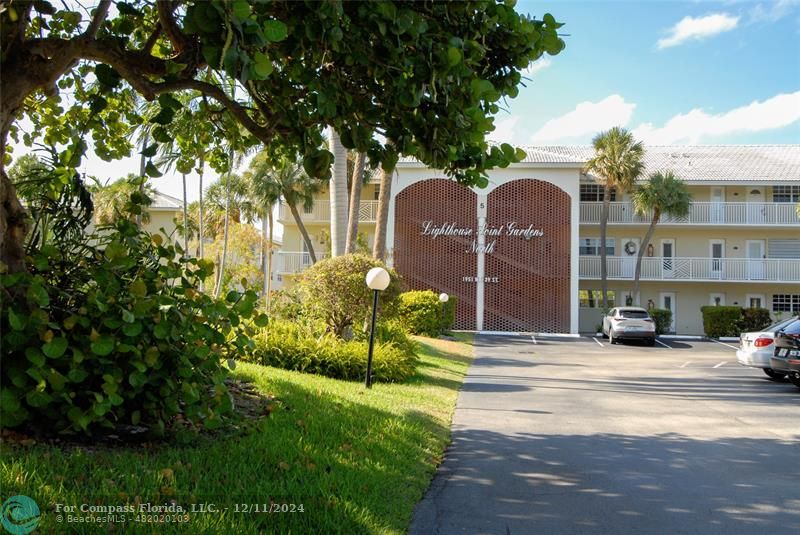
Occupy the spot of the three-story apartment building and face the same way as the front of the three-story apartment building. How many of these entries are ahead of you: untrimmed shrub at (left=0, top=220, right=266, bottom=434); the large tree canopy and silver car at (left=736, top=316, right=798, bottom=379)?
3

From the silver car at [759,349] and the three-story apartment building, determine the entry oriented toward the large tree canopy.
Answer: the three-story apartment building

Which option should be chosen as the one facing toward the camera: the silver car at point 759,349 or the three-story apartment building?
the three-story apartment building

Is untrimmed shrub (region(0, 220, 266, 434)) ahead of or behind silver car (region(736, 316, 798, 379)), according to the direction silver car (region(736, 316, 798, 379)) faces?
behind

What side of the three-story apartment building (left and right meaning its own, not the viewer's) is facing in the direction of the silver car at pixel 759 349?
front

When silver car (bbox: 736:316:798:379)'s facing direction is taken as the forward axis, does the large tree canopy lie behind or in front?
behind

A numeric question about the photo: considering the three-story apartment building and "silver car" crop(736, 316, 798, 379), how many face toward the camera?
1

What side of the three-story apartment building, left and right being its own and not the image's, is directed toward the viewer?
front

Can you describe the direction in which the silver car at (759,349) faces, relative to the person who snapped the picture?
facing away from the viewer and to the right of the viewer

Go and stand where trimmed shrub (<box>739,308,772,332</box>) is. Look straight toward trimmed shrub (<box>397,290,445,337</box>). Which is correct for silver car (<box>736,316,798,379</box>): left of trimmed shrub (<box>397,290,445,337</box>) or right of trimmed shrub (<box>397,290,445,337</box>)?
left
